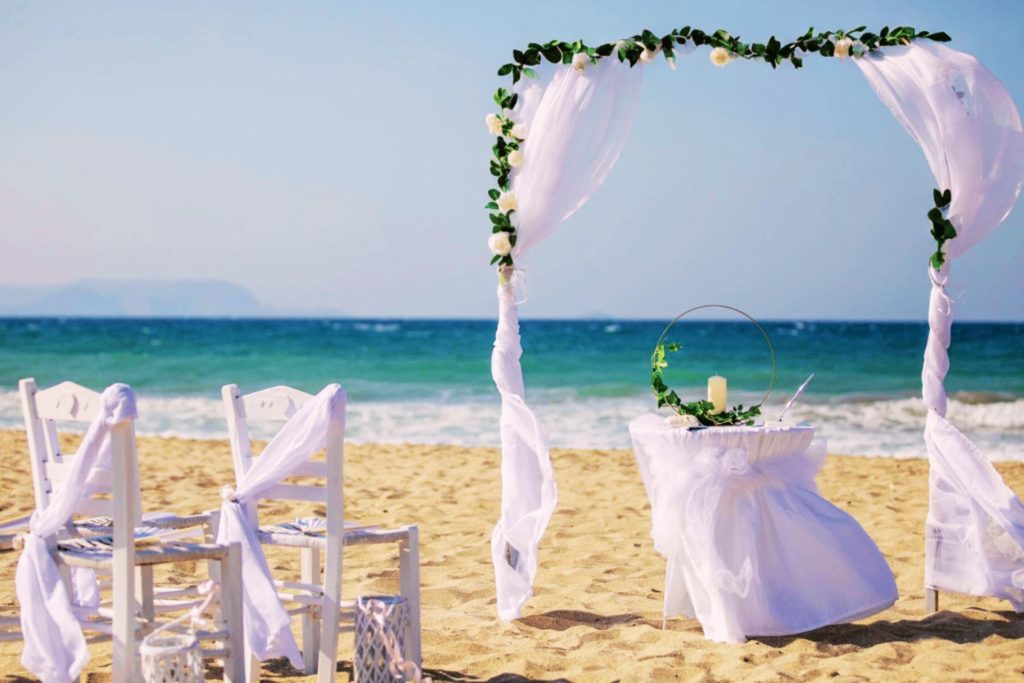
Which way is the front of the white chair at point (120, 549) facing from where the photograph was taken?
facing away from the viewer and to the right of the viewer

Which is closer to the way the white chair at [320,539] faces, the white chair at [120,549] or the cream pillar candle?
the cream pillar candle

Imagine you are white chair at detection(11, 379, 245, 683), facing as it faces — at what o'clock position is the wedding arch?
The wedding arch is roughly at 1 o'clock from the white chair.

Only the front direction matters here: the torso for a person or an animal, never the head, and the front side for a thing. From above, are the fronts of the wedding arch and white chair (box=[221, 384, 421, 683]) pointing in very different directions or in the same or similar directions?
very different directions

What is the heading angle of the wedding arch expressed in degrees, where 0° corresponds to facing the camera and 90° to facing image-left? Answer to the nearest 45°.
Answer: approximately 0°

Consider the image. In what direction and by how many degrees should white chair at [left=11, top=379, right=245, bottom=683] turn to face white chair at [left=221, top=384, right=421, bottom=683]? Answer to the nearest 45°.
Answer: approximately 45° to its right

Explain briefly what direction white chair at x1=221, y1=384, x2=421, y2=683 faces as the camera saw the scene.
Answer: facing away from the viewer and to the right of the viewer

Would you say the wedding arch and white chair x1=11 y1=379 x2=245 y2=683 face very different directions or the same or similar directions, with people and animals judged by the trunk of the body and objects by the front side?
very different directions

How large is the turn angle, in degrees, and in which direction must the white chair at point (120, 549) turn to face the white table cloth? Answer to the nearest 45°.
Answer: approximately 45° to its right
